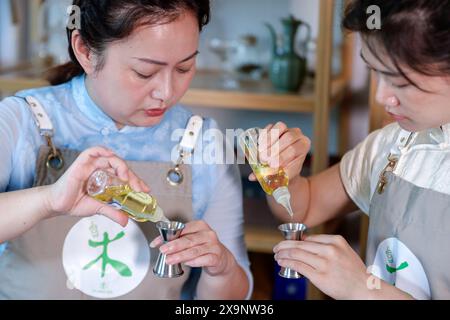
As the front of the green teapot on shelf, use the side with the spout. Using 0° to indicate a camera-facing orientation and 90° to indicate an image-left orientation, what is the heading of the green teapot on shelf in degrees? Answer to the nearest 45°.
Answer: approximately 90°

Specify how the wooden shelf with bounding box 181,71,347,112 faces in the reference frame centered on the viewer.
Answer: facing the viewer
